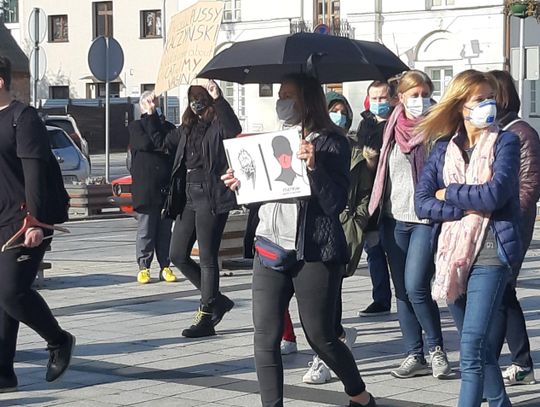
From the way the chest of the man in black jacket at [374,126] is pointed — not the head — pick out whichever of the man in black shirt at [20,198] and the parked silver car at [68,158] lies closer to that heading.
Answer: the man in black shirt

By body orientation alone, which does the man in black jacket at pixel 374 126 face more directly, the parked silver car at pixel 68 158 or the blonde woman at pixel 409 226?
the blonde woman

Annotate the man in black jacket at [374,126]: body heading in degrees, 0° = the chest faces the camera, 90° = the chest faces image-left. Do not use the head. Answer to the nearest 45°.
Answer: approximately 45°

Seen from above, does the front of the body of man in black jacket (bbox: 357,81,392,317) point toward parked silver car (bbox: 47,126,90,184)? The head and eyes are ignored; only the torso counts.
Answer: no

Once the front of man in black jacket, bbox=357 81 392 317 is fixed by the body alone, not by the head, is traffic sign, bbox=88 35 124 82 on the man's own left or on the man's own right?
on the man's own right

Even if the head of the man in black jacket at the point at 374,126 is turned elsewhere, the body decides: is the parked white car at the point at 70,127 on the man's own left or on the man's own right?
on the man's own right

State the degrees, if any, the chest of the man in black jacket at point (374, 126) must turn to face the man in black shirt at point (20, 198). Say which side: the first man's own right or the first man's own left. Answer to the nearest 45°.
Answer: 0° — they already face them

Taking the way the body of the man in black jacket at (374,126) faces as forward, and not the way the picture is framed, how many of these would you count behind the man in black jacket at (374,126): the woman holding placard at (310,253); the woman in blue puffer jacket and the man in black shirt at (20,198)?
0

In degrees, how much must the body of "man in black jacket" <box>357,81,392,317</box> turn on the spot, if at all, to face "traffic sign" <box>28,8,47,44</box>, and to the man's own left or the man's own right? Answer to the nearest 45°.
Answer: approximately 90° to the man's own right

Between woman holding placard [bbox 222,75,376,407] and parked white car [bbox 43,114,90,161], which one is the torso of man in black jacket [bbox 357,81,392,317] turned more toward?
the woman holding placard
